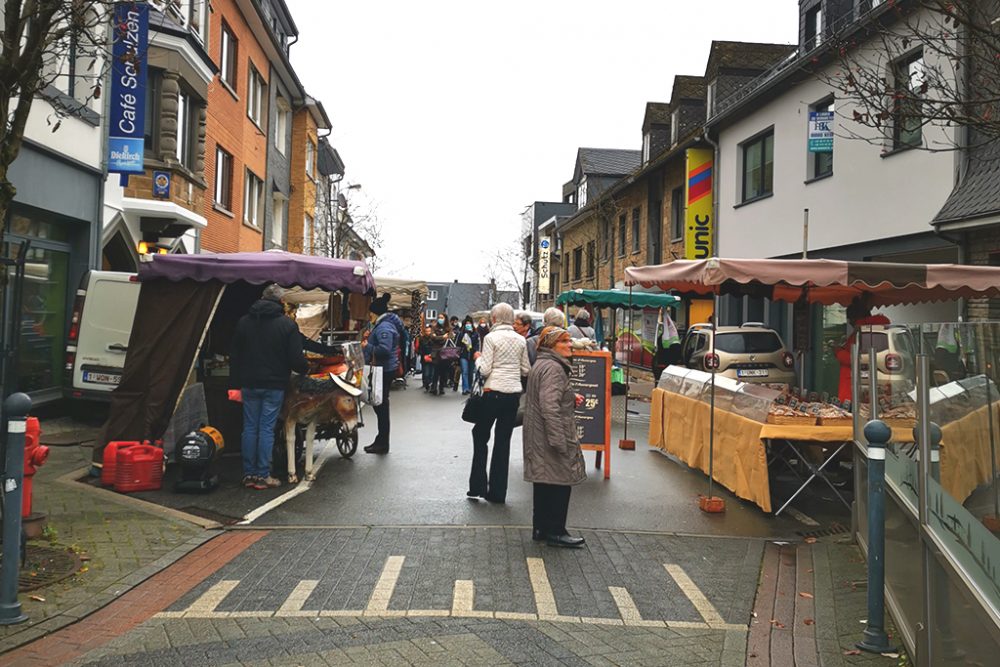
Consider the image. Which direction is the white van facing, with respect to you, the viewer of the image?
facing away from the viewer

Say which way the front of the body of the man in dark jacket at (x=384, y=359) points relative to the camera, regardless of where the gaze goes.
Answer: to the viewer's left

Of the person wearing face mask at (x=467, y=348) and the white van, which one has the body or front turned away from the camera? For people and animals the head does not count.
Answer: the white van

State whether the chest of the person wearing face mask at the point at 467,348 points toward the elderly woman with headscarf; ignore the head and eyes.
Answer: yes

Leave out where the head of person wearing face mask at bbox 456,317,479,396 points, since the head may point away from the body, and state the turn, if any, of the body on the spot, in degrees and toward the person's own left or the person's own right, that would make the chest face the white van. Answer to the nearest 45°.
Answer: approximately 45° to the person's own right
